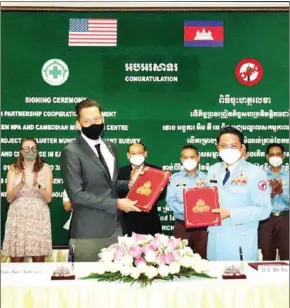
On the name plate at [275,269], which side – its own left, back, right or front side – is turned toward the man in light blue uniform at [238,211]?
back

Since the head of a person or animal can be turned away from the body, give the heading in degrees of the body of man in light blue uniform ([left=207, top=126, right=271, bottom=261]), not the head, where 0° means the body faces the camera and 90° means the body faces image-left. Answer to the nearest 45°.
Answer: approximately 45°

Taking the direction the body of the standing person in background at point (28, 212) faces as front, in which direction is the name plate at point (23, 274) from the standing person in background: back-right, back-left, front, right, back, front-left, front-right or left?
front

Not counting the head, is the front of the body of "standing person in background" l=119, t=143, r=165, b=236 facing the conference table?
yes

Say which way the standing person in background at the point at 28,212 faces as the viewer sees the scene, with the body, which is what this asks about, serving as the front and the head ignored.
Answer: toward the camera

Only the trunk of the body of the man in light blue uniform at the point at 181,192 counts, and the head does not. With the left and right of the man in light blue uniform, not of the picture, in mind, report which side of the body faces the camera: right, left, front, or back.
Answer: front

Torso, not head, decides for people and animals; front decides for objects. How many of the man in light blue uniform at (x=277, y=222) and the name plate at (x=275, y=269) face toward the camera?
2

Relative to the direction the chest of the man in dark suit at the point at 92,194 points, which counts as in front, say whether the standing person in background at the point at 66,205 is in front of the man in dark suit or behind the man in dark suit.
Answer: behind

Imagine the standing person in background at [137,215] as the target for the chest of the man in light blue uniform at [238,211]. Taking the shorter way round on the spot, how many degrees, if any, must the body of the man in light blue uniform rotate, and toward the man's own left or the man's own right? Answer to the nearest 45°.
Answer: approximately 90° to the man's own right

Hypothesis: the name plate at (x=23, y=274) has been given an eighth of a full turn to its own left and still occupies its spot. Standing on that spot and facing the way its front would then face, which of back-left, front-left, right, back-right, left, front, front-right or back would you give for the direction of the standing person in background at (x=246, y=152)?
left

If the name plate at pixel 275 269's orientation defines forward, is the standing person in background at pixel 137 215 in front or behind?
behind

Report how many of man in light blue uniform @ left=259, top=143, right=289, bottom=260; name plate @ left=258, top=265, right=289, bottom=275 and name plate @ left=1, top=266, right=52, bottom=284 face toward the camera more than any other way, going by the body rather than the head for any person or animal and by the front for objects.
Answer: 3
